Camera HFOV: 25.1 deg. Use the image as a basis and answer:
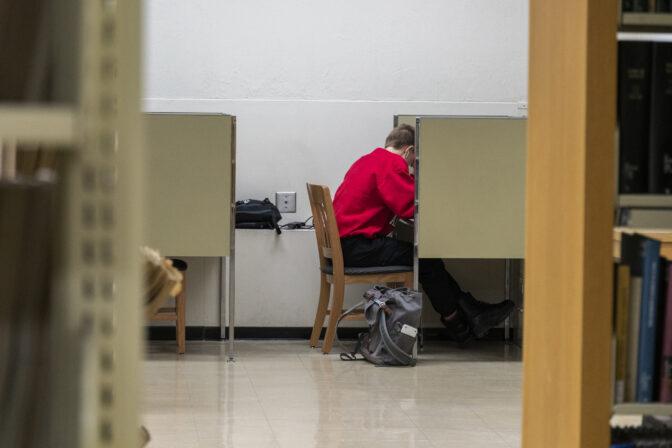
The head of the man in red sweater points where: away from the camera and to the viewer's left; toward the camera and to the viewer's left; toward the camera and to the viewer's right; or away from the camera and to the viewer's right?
away from the camera and to the viewer's right

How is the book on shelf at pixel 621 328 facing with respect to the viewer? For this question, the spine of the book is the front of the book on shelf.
toward the camera

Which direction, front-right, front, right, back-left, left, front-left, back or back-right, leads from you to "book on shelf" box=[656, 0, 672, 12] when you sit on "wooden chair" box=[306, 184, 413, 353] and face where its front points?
right

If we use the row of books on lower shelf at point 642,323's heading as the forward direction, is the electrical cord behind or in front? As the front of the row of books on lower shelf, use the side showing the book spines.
behind

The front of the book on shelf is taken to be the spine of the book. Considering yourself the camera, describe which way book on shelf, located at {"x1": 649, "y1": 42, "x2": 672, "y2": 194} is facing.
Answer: facing the viewer
